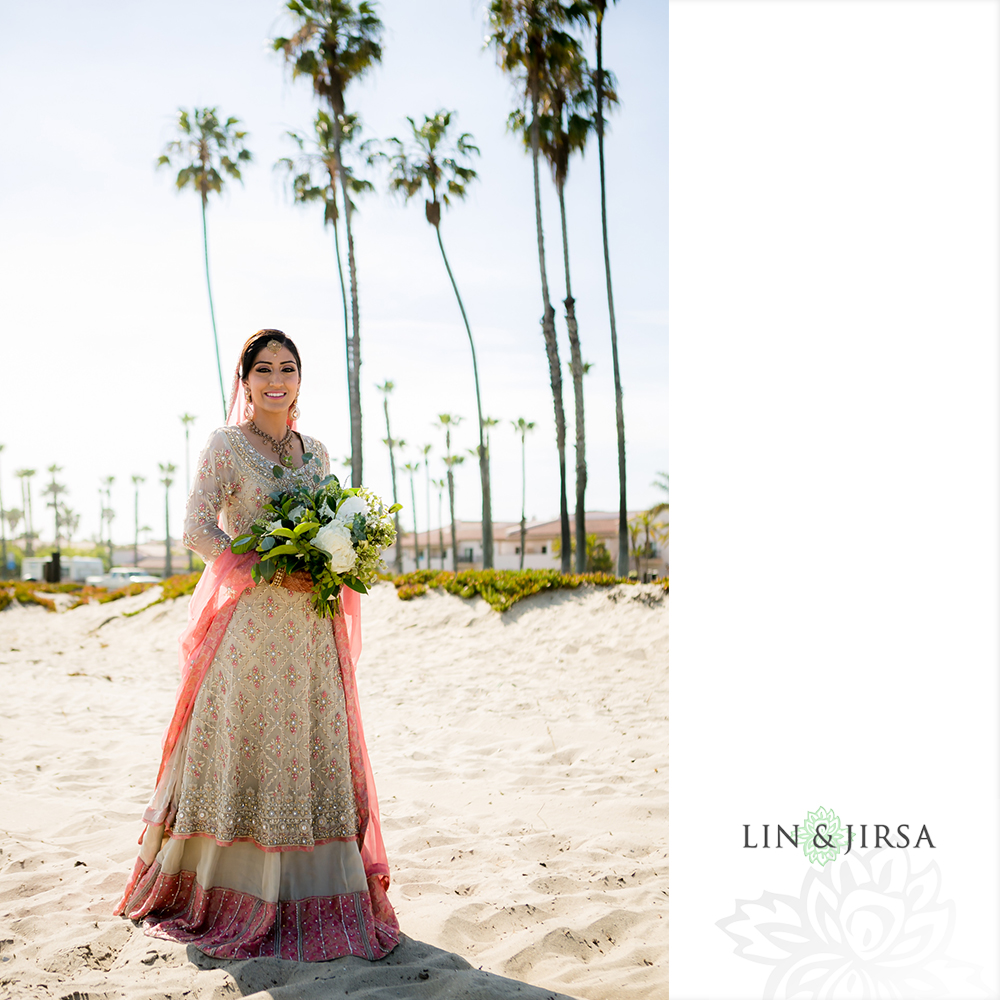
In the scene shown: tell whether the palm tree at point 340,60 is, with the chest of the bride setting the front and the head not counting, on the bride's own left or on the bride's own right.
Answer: on the bride's own left

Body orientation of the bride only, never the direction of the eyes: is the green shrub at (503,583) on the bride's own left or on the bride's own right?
on the bride's own left

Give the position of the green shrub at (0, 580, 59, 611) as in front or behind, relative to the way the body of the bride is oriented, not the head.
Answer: behind

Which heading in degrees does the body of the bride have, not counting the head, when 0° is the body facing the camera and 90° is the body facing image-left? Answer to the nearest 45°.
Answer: approximately 315°
